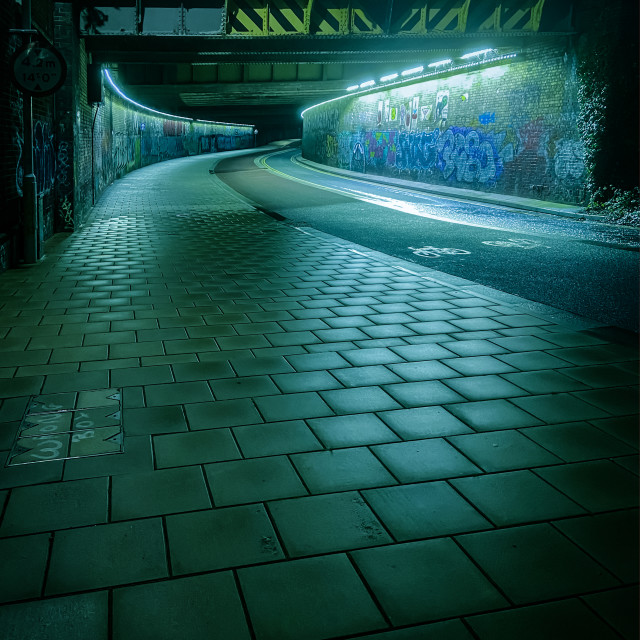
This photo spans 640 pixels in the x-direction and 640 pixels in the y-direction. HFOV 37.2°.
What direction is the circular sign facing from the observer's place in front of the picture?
facing the viewer

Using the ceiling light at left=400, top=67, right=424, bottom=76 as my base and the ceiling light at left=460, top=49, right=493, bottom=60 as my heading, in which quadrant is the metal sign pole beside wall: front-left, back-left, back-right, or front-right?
front-right

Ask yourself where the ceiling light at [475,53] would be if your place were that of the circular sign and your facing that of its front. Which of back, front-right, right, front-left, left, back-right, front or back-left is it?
back-left

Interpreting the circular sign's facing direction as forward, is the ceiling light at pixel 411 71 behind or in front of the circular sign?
behind

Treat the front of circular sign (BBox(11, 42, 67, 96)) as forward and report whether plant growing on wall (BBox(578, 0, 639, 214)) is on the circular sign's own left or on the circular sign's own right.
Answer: on the circular sign's own left

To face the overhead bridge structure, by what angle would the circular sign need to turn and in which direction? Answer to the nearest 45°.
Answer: approximately 135° to its left
